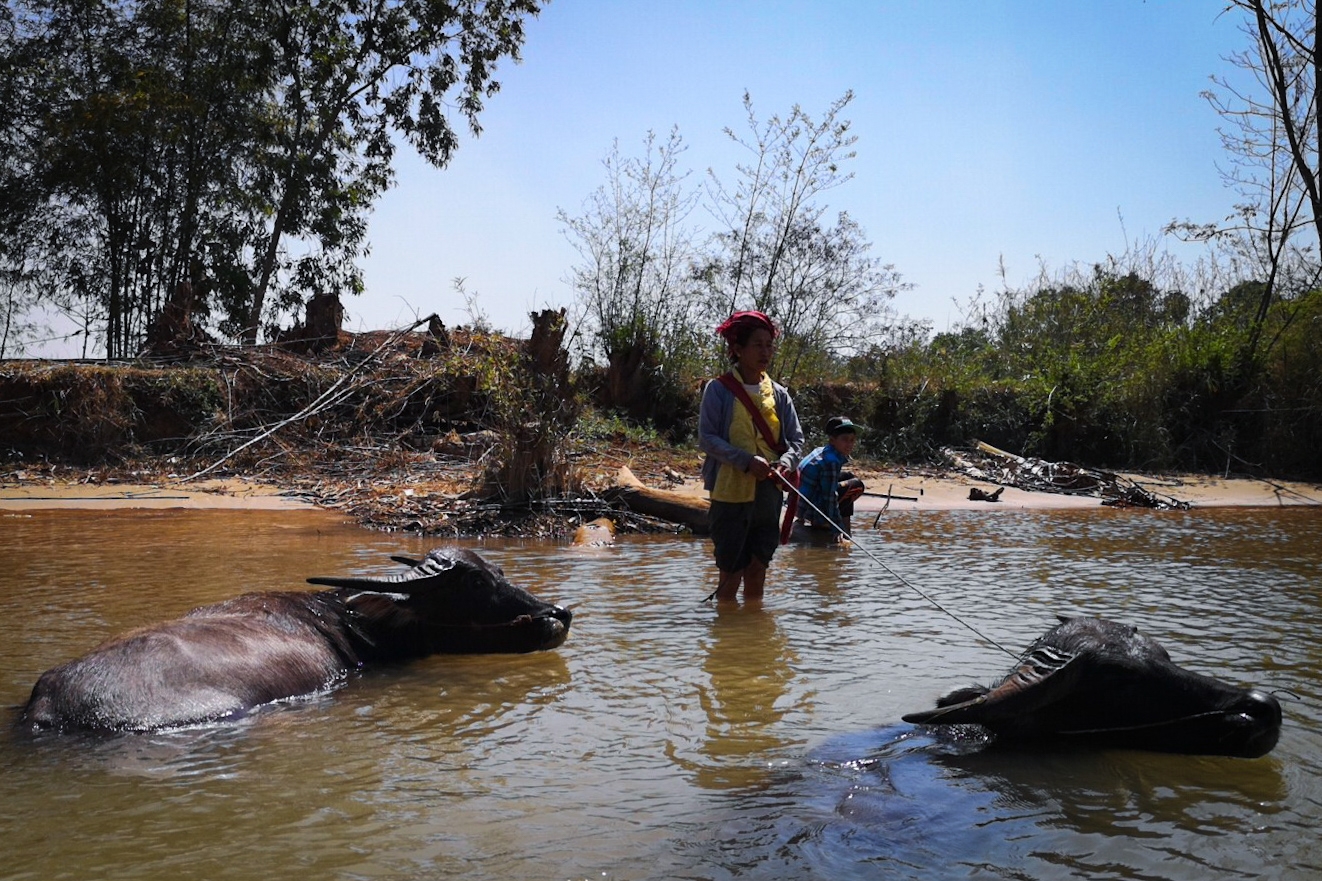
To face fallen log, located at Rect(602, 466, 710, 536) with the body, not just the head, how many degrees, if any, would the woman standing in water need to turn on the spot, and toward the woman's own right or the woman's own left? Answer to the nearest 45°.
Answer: approximately 135° to the woman's own left

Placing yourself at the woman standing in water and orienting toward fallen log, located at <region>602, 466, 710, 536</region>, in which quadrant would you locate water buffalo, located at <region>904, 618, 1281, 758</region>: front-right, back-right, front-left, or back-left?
back-right

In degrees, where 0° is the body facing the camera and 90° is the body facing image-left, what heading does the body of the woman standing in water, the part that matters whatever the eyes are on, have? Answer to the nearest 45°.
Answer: approximately 315°

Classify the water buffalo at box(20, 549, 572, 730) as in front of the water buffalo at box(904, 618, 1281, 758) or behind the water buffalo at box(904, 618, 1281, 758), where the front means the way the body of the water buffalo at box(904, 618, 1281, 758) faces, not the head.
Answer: behind

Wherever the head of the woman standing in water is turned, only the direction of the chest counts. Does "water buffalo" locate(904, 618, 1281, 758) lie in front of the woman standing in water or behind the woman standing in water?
in front

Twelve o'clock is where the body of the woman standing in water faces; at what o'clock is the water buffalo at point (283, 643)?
The water buffalo is roughly at 3 o'clock from the woman standing in water.

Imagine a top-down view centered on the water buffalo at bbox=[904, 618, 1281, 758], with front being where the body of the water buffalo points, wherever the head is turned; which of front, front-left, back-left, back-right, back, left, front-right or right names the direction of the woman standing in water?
back-left

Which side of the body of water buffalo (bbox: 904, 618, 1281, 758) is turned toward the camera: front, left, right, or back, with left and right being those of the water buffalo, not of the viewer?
right

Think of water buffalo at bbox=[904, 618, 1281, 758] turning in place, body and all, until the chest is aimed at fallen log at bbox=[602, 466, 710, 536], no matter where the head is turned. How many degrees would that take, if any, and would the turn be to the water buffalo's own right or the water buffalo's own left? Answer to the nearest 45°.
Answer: approximately 135° to the water buffalo's own left
